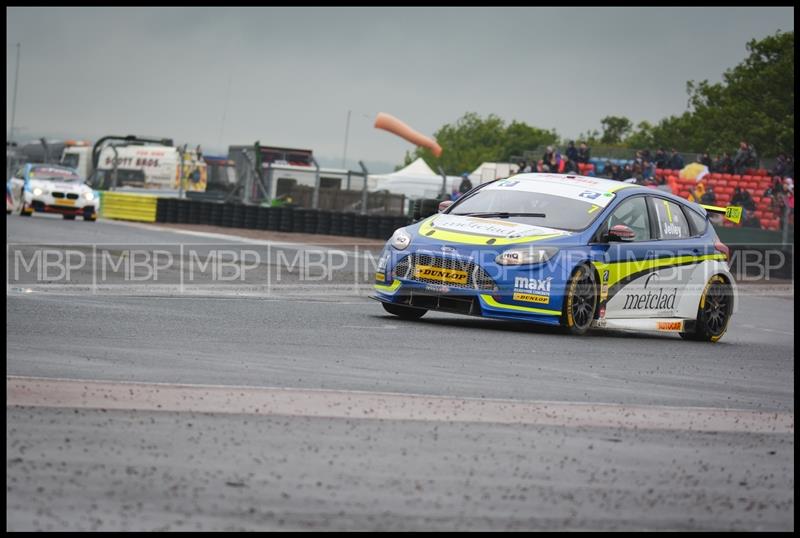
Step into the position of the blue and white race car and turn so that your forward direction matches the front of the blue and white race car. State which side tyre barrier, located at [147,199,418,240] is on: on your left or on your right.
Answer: on your right

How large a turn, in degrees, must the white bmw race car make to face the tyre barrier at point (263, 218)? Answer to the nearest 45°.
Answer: approximately 45° to its left

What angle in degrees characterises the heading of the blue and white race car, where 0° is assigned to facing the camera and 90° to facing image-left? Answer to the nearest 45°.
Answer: approximately 45°

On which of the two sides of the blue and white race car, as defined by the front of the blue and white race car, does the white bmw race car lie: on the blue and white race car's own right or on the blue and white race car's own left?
on the blue and white race car's own right

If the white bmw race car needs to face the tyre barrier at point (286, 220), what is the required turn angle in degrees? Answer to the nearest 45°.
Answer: approximately 45° to its left

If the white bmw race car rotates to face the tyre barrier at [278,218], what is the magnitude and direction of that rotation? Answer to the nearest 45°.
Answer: approximately 45° to its left
